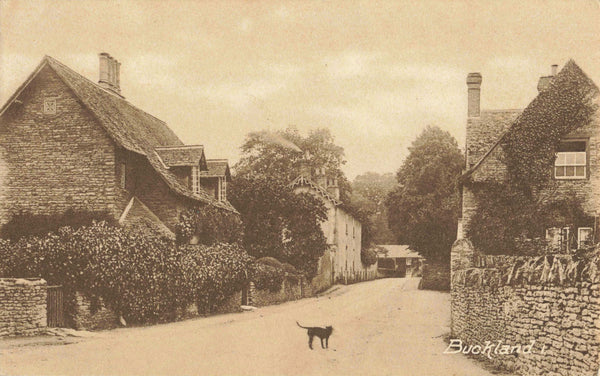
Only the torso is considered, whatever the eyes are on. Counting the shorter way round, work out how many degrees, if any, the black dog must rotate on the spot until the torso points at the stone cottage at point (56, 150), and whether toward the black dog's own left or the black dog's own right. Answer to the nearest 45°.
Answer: approximately 135° to the black dog's own left

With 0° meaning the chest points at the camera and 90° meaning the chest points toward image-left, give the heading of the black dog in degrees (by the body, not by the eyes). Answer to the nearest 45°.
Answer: approximately 270°

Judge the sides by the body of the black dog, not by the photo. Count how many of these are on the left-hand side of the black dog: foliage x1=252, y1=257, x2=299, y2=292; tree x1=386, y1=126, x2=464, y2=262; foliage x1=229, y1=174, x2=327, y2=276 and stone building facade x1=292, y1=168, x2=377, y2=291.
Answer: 4

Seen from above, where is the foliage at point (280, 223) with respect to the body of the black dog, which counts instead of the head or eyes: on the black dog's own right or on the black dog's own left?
on the black dog's own left

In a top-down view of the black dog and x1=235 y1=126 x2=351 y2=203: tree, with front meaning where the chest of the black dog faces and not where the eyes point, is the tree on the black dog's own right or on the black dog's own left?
on the black dog's own left

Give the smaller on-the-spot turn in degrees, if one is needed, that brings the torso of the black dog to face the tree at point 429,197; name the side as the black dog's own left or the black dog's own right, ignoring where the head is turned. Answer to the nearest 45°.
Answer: approximately 90° to the black dog's own left

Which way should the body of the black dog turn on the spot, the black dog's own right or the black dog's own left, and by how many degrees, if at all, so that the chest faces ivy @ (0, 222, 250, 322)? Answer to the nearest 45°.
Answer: approximately 135° to the black dog's own left

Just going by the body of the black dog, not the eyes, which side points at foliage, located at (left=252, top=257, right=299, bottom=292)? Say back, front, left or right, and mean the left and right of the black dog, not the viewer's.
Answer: left
